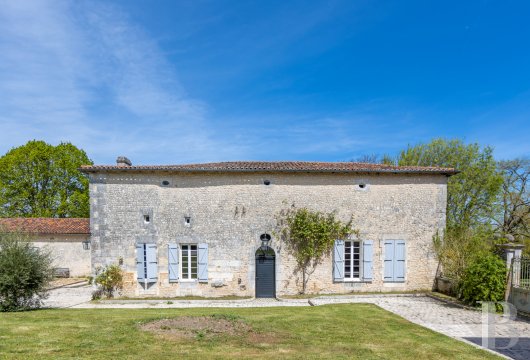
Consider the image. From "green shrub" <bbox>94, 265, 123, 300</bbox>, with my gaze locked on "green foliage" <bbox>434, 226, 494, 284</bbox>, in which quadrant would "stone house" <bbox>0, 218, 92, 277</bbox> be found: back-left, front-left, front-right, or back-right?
back-left

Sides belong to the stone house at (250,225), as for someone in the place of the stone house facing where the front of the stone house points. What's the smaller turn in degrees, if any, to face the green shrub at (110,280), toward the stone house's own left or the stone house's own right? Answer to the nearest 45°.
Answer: approximately 90° to the stone house's own right

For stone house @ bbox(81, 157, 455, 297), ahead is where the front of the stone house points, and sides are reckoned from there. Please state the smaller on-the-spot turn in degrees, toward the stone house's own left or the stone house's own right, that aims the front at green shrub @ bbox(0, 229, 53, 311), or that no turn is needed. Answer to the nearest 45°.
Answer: approximately 45° to the stone house's own right

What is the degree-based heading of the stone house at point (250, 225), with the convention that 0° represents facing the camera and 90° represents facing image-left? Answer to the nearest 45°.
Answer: approximately 0°

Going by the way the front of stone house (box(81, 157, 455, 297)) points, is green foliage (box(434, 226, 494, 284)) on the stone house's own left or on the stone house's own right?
on the stone house's own left

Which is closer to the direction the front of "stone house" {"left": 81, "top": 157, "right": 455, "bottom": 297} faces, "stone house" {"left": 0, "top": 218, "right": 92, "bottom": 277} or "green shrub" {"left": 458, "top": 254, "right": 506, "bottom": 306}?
the green shrub

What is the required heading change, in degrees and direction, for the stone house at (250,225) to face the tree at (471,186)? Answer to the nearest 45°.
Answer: approximately 135° to its left

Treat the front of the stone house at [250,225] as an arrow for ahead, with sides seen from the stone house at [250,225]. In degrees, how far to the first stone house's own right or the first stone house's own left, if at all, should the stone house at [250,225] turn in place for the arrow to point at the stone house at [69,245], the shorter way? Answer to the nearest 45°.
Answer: approximately 135° to the first stone house's own right
